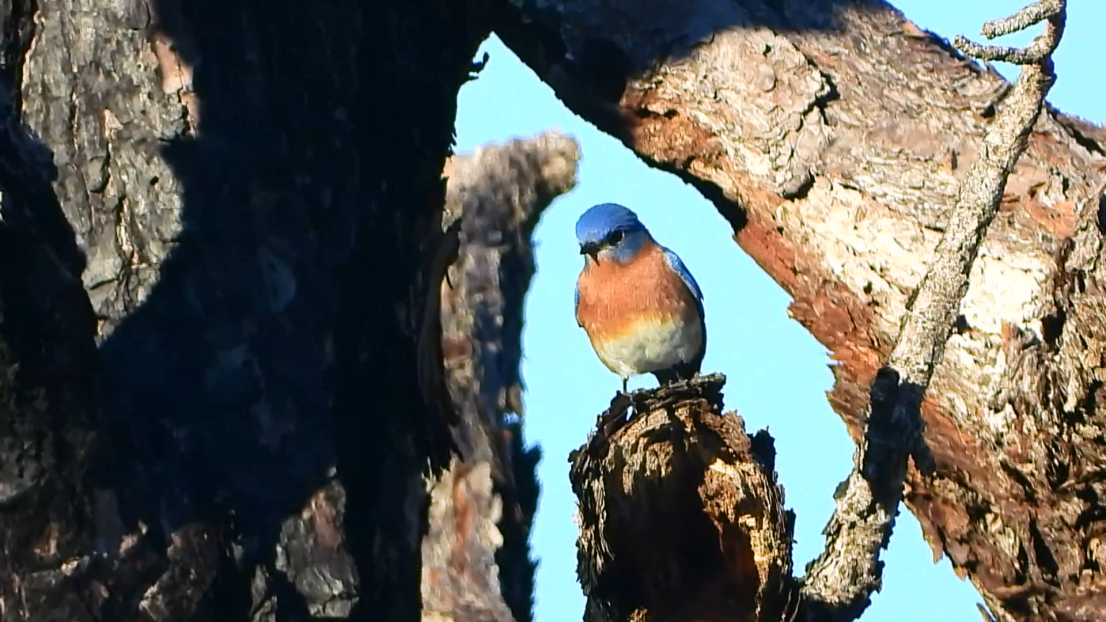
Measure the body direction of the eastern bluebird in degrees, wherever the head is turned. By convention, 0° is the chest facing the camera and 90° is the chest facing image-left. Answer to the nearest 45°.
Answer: approximately 45°

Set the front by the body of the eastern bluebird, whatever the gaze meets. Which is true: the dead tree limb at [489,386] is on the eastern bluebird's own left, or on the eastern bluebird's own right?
on the eastern bluebird's own right

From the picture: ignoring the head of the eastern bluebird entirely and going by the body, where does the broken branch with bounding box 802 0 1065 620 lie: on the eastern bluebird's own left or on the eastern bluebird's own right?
on the eastern bluebird's own left
